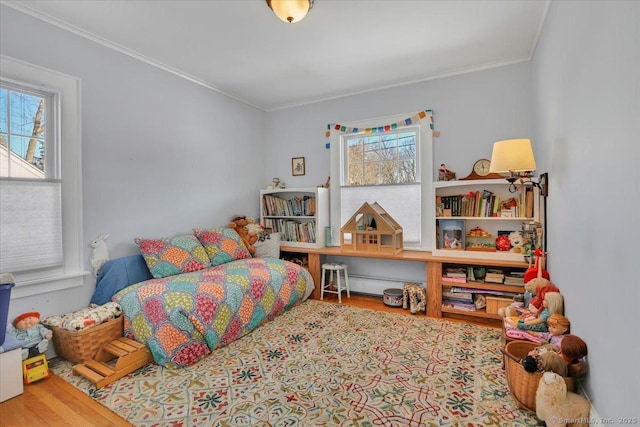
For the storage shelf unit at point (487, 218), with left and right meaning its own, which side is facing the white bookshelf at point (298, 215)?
right

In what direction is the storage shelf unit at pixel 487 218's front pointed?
toward the camera

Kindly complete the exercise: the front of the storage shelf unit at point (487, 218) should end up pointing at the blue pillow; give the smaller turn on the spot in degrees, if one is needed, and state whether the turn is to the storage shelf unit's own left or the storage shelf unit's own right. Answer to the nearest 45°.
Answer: approximately 45° to the storage shelf unit's own right

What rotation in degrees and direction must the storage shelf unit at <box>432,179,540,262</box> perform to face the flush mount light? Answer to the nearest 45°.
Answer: approximately 45° to its right

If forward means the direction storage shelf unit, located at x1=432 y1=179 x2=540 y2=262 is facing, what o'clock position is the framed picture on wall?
The framed picture on wall is roughly at 3 o'clock from the storage shelf unit.
